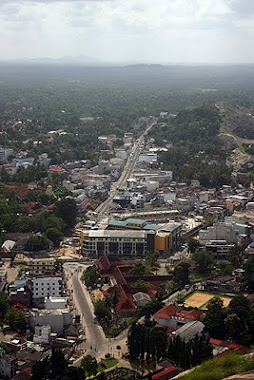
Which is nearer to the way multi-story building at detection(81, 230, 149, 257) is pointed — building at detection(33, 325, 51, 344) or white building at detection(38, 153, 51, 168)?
the building

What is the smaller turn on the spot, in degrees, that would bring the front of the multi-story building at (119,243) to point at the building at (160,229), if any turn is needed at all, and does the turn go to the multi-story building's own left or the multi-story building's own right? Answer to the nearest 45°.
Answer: approximately 135° to the multi-story building's own left

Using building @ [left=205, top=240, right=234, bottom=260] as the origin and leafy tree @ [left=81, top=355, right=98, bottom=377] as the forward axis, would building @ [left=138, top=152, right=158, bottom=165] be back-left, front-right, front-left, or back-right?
back-right

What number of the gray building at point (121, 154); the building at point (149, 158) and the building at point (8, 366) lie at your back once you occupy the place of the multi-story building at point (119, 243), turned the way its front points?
2

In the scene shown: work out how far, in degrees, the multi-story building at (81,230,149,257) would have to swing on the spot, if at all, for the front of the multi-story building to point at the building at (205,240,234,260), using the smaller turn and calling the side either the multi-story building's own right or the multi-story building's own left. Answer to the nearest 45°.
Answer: approximately 90° to the multi-story building's own left

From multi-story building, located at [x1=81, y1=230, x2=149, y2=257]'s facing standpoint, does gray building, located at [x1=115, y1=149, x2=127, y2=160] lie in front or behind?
behind

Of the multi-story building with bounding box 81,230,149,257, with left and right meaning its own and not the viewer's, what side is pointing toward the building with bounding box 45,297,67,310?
front

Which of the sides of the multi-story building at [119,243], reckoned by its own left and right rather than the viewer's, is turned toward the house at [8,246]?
right

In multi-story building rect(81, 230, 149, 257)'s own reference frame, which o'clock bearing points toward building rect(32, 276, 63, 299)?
The building is roughly at 1 o'clock from the multi-story building.

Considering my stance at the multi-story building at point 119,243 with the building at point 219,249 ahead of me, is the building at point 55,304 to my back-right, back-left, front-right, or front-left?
back-right

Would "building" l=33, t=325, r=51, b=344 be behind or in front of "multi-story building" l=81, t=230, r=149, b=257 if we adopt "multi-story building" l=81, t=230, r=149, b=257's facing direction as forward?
in front

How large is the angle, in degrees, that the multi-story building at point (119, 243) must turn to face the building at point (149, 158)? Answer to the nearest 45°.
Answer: approximately 180°

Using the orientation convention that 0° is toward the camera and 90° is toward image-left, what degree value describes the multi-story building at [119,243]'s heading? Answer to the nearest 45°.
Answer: approximately 0°

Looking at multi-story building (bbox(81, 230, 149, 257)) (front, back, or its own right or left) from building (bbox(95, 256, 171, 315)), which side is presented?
front
